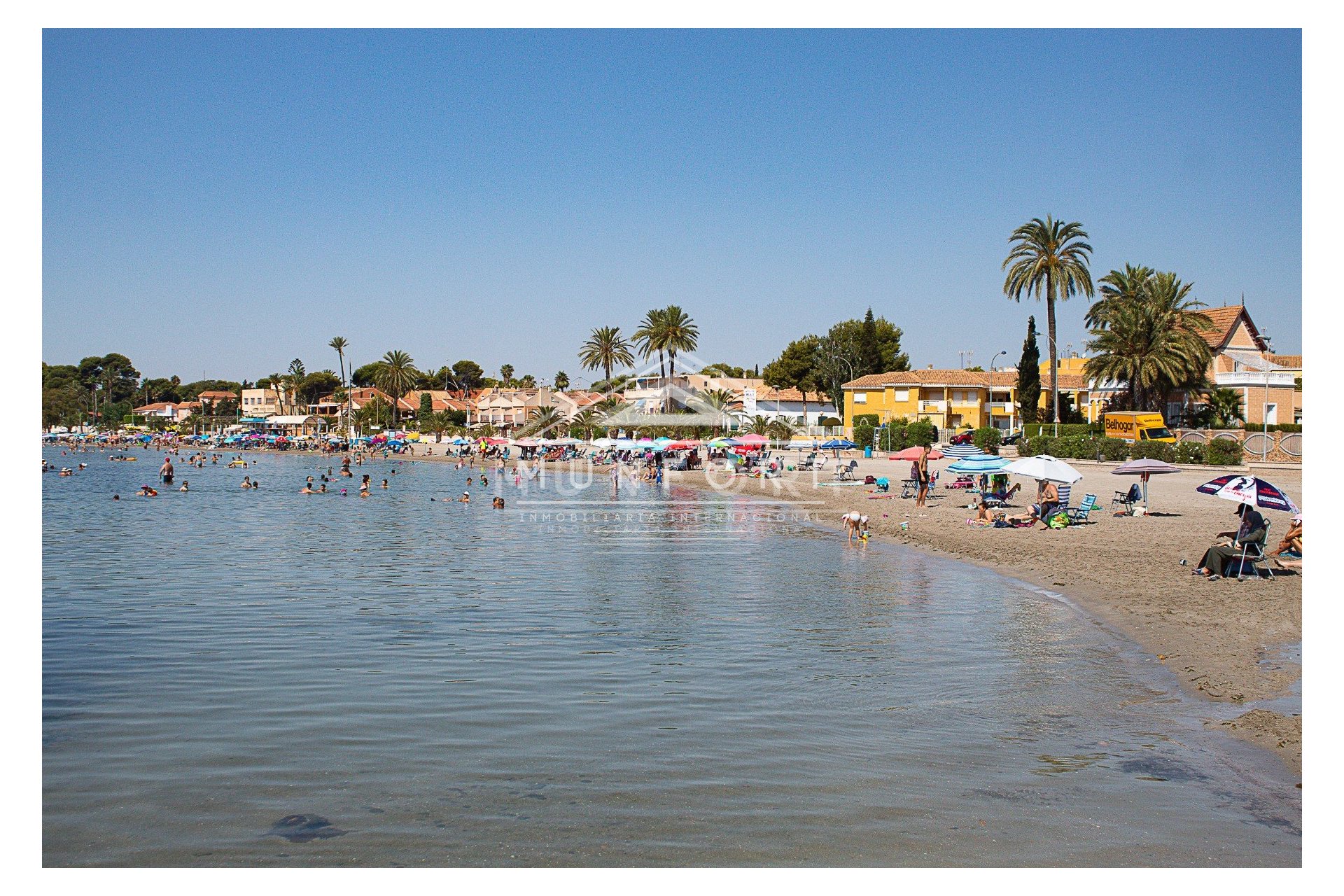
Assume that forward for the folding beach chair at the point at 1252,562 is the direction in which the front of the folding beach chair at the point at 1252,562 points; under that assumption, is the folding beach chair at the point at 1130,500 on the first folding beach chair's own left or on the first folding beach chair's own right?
on the first folding beach chair's own right

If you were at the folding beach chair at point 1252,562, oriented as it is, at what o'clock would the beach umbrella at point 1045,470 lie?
The beach umbrella is roughly at 2 o'clock from the folding beach chair.

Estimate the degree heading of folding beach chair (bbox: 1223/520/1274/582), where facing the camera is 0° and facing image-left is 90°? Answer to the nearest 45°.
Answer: approximately 90°

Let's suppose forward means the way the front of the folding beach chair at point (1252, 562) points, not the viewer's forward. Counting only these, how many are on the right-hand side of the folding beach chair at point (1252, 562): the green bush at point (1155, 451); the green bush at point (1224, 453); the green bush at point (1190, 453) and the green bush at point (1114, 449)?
4

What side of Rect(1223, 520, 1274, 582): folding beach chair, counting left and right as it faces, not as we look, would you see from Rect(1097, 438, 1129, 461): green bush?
right

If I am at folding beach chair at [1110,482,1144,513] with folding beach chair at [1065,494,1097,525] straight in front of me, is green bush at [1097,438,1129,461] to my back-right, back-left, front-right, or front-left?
back-right

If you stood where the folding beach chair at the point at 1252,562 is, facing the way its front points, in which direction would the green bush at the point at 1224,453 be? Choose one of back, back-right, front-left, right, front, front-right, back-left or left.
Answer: right

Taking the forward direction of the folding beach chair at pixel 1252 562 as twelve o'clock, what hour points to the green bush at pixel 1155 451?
The green bush is roughly at 3 o'clock from the folding beach chair.

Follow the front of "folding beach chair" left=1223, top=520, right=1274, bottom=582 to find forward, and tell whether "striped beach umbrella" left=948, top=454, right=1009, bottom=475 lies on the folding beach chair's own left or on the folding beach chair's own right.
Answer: on the folding beach chair's own right
